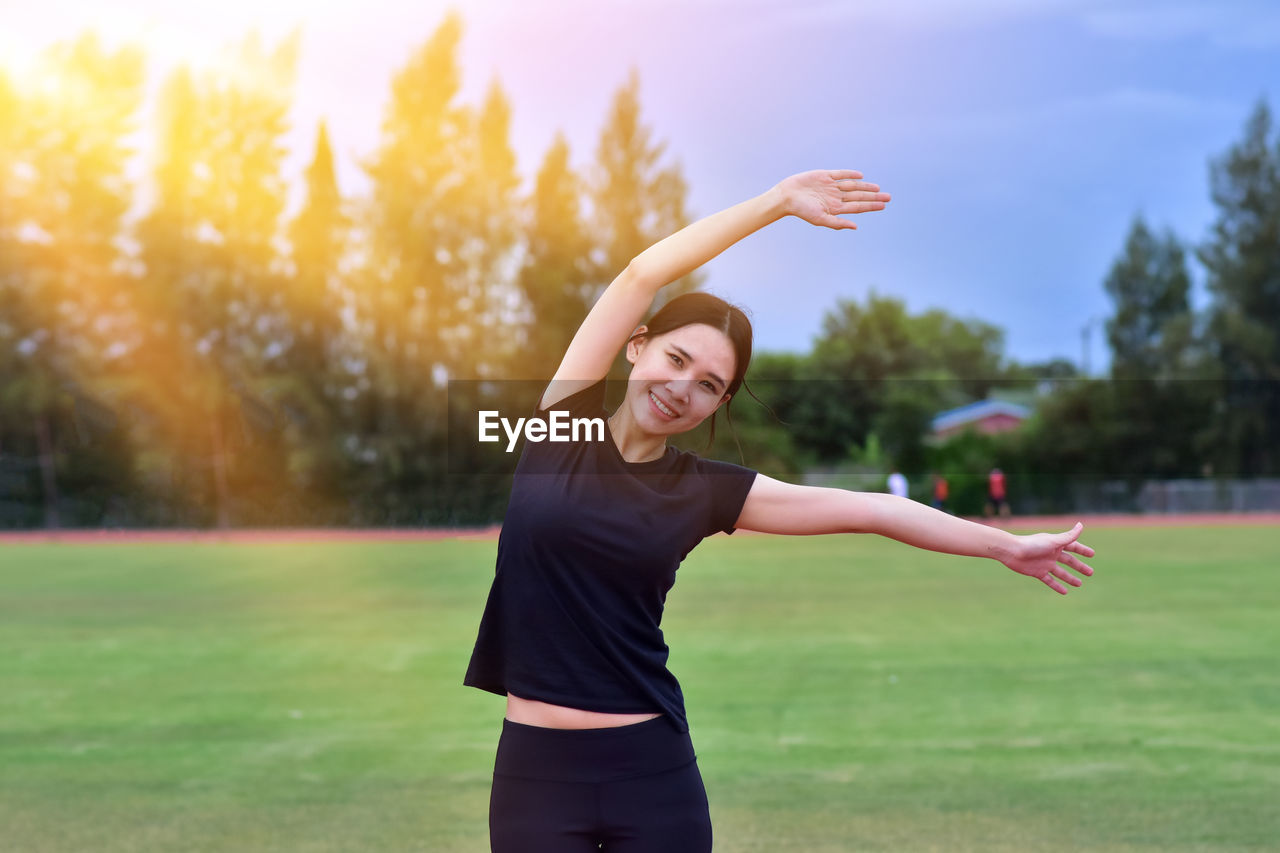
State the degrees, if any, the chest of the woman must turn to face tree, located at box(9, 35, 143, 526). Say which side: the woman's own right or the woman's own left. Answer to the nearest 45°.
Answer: approximately 135° to the woman's own right

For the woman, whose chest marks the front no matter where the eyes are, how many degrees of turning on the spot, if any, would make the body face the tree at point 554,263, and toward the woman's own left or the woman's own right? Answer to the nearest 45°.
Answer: approximately 180°

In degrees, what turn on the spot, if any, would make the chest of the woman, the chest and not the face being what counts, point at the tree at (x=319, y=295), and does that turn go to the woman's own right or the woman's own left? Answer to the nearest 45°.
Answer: approximately 180°

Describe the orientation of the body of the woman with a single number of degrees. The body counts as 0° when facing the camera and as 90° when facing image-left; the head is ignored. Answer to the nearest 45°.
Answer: approximately 0°

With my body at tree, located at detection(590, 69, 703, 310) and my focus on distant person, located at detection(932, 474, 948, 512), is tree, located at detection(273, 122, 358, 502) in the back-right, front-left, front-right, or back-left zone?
back-right

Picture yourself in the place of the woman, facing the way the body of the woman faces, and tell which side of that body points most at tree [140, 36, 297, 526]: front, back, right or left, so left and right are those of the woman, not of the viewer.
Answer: back

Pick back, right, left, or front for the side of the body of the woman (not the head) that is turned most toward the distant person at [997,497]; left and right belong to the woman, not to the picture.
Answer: back

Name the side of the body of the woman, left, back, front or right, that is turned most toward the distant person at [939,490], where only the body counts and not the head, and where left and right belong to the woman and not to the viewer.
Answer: back

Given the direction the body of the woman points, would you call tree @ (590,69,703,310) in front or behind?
behind
